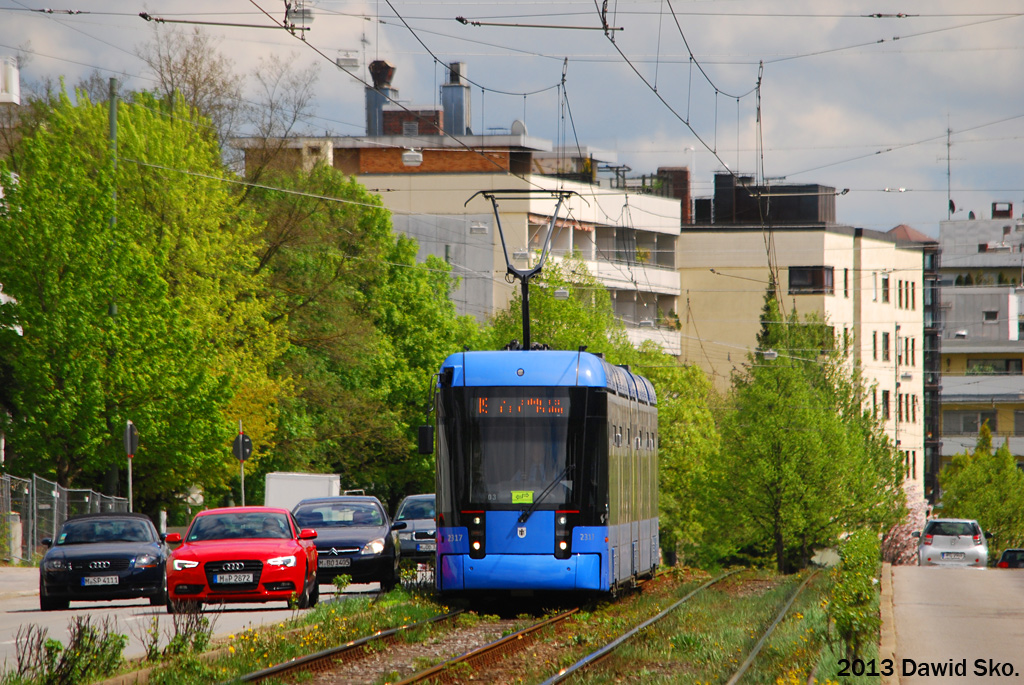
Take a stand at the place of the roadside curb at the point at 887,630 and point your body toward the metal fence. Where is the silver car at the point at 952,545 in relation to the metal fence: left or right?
right

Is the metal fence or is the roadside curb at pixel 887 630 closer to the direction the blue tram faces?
the roadside curb

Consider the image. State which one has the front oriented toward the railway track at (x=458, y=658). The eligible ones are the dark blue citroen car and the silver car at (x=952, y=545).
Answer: the dark blue citroen car

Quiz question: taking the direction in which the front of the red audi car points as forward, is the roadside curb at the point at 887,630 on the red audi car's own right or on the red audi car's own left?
on the red audi car's own left

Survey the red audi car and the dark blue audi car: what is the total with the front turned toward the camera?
2

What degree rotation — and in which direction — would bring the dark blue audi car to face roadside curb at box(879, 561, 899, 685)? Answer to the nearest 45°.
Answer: approximately 45° to its left

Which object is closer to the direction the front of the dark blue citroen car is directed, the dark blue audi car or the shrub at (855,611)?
the shrub

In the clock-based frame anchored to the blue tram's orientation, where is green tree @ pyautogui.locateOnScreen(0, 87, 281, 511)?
The green tree is roughly at 5 o'clock from the blue tram.

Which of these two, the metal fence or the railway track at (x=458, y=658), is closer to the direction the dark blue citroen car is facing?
the railway track
